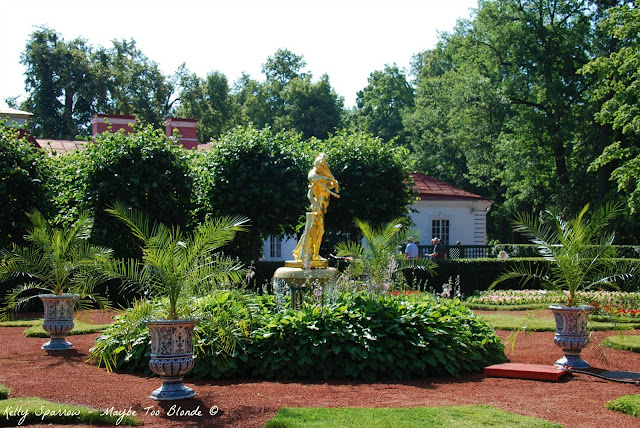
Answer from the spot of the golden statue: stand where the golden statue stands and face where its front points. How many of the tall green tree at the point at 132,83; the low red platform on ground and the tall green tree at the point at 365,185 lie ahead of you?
1

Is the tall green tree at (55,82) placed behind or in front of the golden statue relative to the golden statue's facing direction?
behind

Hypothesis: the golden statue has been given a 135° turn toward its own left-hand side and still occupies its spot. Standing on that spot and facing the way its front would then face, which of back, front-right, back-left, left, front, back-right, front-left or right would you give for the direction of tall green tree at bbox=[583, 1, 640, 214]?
front-right

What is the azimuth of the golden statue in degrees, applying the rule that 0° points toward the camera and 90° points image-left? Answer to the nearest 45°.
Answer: approximately 315°

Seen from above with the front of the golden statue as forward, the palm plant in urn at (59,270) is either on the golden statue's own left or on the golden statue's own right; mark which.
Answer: on the golden statue's own right

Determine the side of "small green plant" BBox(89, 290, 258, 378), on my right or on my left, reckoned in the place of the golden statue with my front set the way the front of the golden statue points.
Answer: on my right

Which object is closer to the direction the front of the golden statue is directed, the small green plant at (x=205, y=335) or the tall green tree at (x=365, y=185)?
the small green plant
